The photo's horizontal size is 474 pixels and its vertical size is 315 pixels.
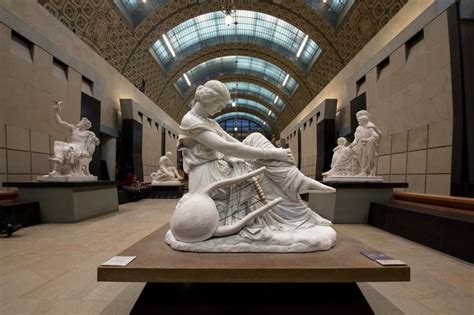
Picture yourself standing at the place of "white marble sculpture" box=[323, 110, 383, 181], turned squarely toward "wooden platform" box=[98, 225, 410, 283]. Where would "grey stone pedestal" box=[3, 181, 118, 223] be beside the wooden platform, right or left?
right

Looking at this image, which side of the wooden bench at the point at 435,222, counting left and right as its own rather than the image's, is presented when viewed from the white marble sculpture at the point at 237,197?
front

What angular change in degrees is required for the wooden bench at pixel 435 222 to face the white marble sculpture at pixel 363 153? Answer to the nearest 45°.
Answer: approximately 90° to its right

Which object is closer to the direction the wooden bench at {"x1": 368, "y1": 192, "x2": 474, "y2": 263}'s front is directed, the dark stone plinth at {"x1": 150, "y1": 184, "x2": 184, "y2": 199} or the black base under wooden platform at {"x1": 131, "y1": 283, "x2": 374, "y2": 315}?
the black base under wooden platform

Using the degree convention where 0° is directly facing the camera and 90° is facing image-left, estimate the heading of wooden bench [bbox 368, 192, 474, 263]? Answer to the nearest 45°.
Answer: approximately 45°

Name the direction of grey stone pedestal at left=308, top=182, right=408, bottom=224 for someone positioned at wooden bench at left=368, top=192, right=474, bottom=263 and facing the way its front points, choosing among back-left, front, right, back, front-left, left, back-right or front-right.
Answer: right
